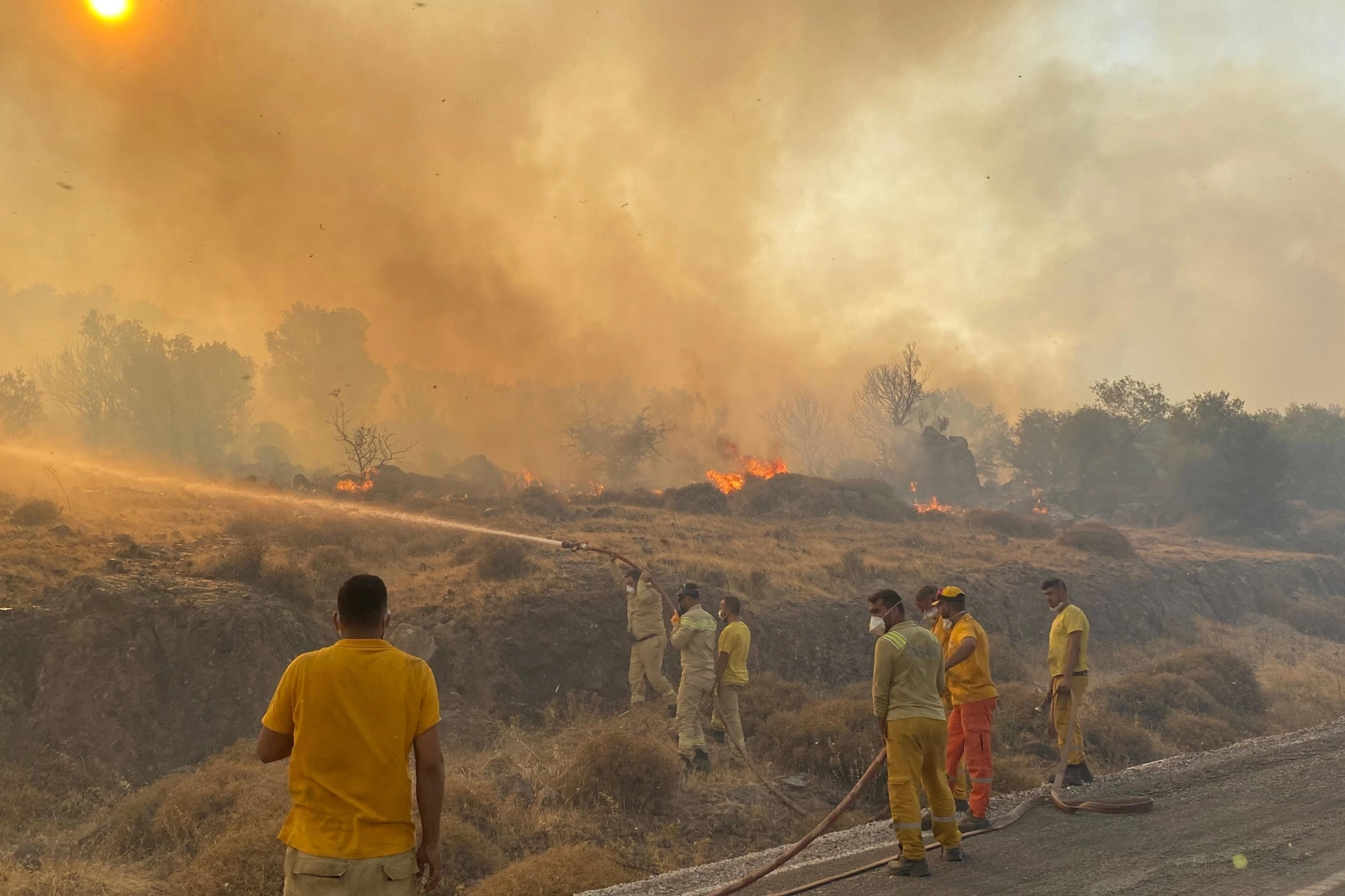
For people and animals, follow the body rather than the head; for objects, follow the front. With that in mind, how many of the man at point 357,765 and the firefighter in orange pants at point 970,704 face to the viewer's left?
1

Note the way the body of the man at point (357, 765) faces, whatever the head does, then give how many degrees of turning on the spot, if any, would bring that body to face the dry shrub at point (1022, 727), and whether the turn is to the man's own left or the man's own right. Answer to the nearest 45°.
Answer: approximately 45° to the man's own right

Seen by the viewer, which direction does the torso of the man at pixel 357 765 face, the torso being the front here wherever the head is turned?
away from the camera

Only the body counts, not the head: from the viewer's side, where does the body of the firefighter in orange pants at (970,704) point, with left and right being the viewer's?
facing to the left of the viewer

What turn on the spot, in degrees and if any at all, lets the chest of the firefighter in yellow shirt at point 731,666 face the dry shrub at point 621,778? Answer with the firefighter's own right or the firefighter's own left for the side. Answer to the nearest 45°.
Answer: approximately 90° to the firefighter's own left

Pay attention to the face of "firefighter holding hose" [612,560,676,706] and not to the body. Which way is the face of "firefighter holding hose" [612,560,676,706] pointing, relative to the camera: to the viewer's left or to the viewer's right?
to the viewer's left

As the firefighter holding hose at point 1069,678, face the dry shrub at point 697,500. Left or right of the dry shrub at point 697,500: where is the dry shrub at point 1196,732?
right

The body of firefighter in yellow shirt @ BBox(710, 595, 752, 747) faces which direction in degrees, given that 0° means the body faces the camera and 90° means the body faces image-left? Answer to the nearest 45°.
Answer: approximately 135°

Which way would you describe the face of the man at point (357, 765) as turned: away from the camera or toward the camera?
away from the camera

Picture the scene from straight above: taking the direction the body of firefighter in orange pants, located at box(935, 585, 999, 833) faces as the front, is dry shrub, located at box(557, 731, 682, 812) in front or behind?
in front
